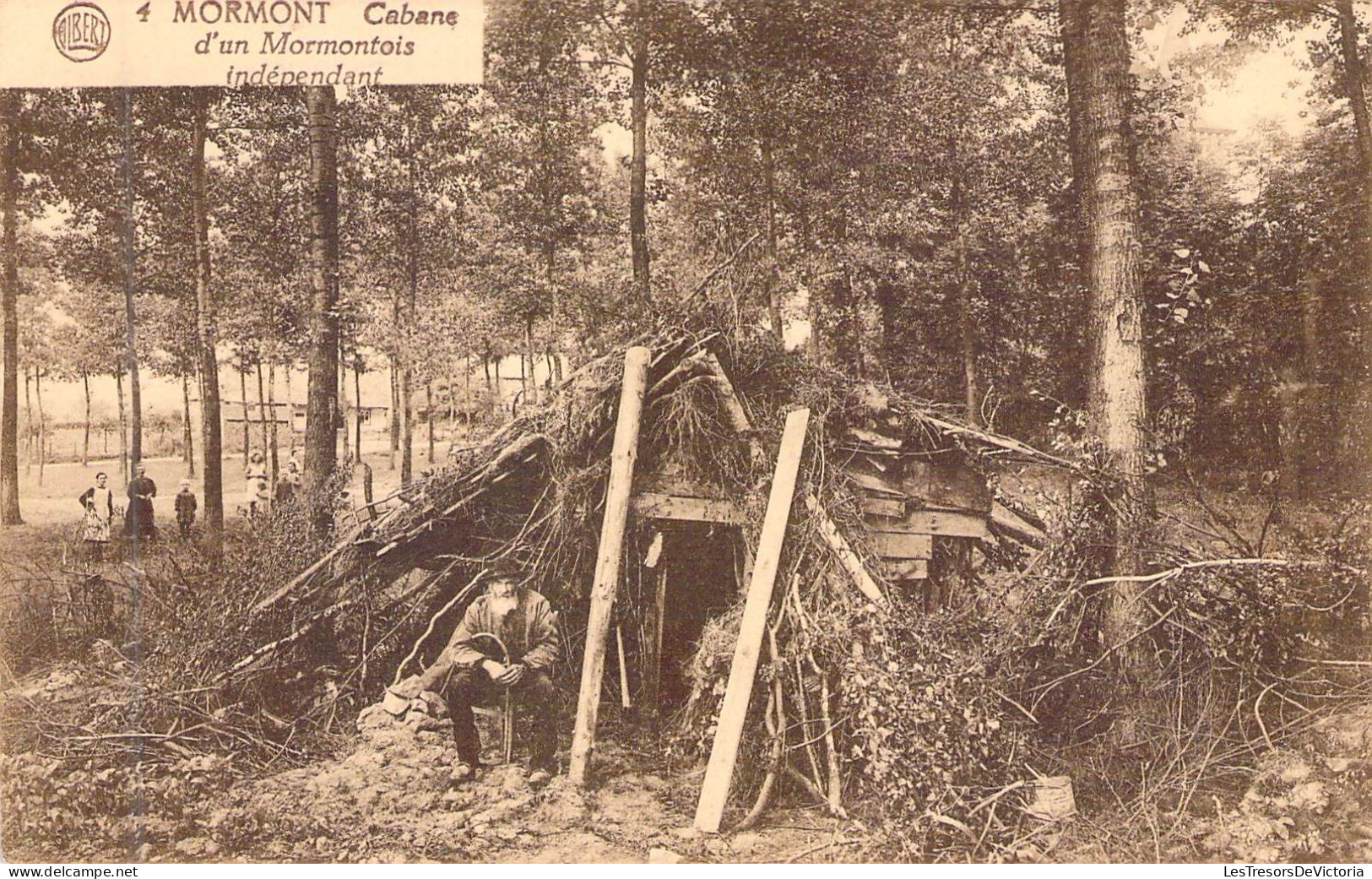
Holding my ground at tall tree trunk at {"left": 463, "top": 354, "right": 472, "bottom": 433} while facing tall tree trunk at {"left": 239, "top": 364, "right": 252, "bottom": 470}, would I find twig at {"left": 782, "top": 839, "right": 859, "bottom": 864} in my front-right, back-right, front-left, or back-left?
back-left

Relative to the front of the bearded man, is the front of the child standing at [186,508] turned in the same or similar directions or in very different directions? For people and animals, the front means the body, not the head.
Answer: same or similar directions

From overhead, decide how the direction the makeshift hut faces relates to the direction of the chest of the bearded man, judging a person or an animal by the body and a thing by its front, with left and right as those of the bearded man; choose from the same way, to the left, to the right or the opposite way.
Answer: the same way

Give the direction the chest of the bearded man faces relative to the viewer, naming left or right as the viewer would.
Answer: facing the viewer

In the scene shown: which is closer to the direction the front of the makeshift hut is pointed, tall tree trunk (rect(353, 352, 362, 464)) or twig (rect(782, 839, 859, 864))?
the twig

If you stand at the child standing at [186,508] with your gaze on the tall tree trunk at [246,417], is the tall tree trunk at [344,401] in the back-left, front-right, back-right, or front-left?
front-right

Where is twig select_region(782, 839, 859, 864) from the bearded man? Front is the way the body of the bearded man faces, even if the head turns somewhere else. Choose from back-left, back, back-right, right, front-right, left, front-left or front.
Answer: front-left

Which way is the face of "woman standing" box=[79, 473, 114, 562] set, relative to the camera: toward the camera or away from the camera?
toward the camera

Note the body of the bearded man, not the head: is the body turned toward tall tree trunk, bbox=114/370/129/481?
no

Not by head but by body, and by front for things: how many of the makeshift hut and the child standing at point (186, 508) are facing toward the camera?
2

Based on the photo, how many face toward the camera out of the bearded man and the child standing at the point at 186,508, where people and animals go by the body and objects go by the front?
2
